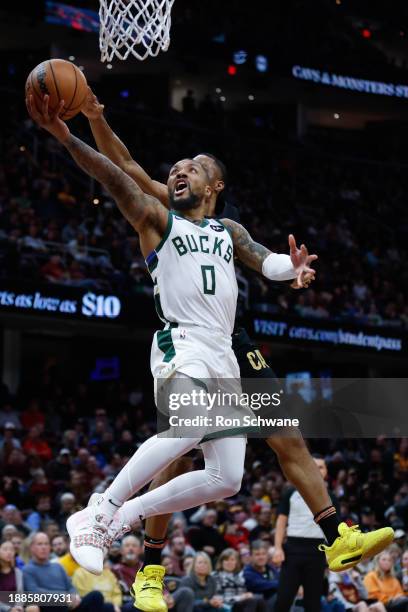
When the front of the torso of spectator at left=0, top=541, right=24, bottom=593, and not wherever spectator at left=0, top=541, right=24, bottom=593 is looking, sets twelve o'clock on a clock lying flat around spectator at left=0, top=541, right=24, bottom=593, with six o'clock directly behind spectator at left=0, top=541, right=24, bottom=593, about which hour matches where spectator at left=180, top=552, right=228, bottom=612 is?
spectator at left=180, top=552, right=228, bottom=612 is roughly at 8 o'clock from spectator at left=0, top=541, right=24, bottom=593.

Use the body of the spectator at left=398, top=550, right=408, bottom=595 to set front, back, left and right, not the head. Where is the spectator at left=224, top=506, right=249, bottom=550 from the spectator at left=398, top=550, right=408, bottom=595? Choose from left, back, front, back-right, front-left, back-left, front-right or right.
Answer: back-right

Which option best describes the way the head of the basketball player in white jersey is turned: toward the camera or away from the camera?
toward the camera

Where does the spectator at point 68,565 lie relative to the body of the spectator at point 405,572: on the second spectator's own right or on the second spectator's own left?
on the second spectator's own right

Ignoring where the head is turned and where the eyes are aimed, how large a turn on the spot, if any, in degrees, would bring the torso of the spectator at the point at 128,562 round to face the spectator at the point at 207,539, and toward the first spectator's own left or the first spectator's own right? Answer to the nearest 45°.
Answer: approximately 135° to the first spectator's own left

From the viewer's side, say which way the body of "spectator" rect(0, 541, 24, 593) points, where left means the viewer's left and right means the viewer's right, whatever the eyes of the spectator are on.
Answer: facing the viewer

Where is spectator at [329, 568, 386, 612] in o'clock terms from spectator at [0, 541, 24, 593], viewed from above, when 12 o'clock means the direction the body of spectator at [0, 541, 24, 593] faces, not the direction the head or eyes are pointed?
spectator at [329, 568, 386, 612] is roughly at 8 o'clock from spectator at [0, 541, 24, 593].

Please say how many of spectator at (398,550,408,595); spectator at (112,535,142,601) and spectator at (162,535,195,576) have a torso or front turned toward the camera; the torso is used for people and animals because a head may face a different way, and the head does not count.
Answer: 3

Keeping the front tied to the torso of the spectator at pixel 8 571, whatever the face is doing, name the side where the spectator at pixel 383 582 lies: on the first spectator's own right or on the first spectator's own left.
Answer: on the first spectator's own left

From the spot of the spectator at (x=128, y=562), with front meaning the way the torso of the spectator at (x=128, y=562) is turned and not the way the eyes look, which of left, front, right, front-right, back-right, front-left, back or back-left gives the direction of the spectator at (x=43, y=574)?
front-right

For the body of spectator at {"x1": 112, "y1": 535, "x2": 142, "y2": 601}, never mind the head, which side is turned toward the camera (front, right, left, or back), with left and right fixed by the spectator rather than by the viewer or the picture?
front

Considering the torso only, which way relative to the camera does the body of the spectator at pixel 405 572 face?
toward the camera

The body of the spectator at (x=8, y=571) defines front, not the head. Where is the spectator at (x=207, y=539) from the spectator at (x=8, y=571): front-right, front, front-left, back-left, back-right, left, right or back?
back-left
